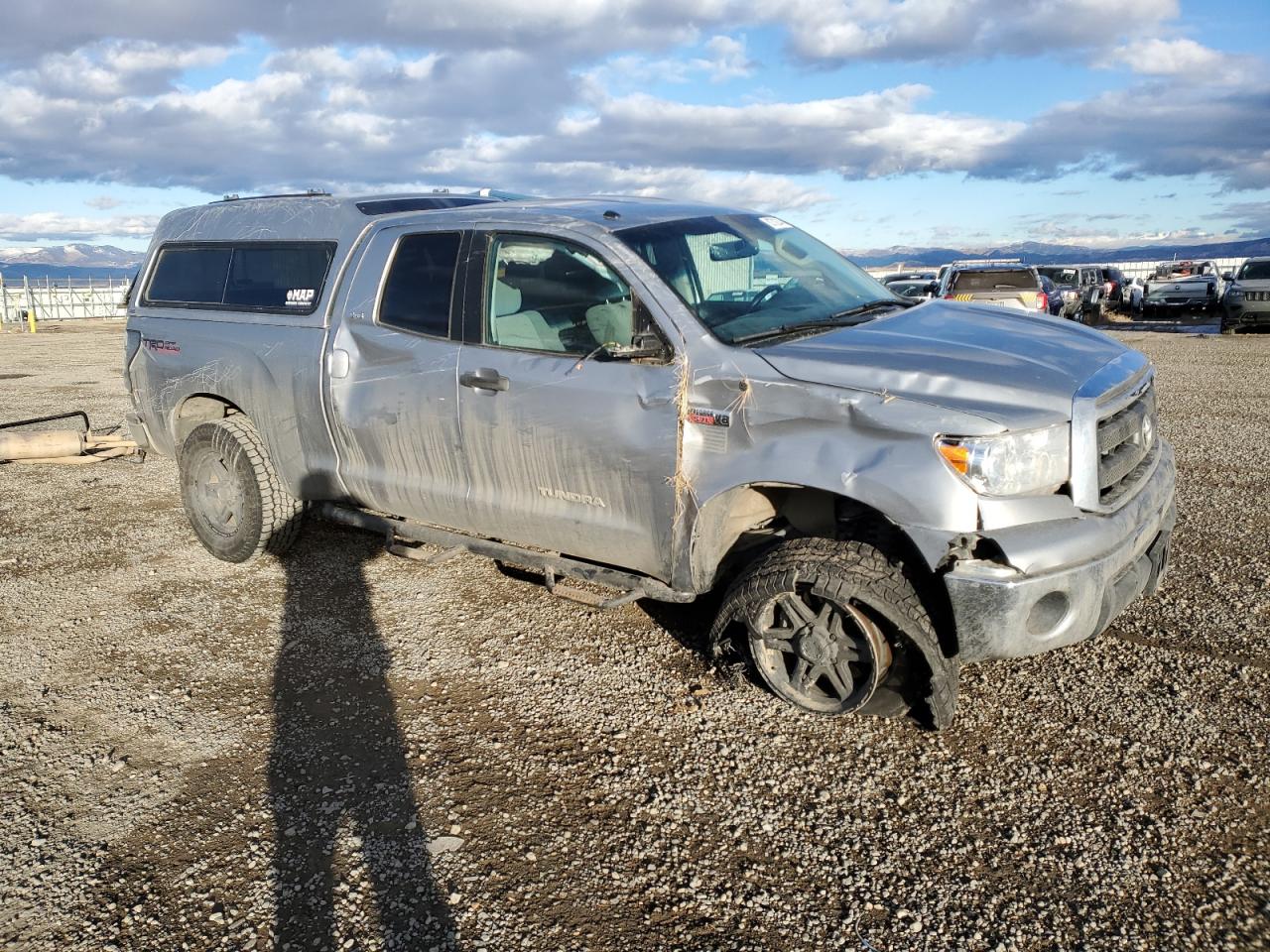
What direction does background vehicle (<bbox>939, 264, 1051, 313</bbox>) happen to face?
away from the camera

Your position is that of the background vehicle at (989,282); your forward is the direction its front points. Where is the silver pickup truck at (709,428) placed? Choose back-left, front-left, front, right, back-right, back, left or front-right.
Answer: back

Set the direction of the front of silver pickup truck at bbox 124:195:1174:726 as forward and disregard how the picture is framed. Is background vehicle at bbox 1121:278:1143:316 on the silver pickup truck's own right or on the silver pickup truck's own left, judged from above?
on the silver pickup truck's own left

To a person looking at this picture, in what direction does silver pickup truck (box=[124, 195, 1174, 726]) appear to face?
facing the viewer and to the right of the viewer
